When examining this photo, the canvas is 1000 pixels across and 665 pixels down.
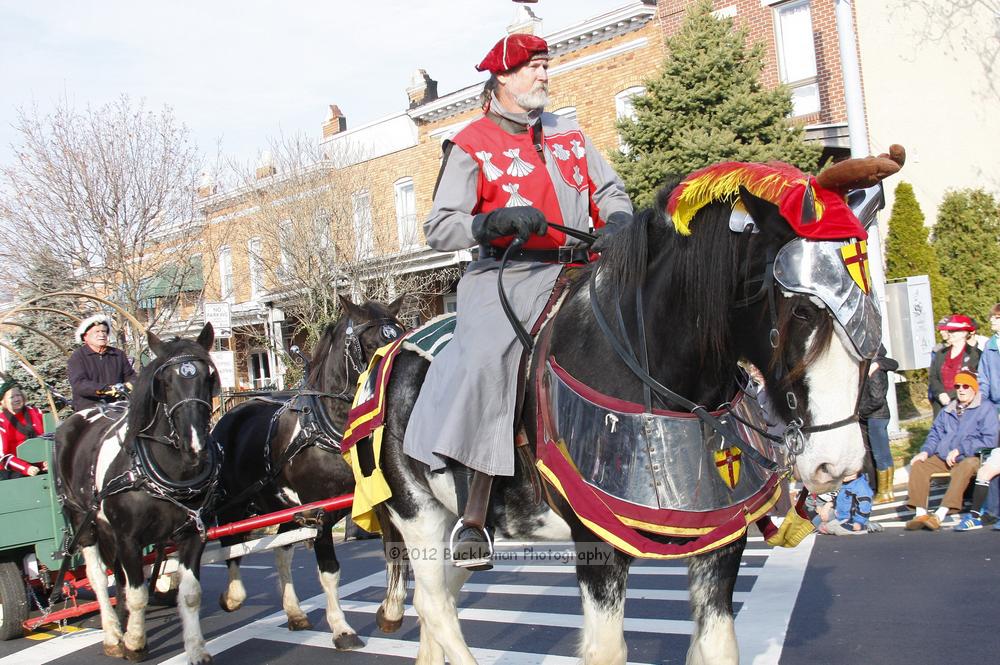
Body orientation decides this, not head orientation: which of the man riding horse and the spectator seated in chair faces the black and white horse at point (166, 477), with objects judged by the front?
the spectator seated in chair

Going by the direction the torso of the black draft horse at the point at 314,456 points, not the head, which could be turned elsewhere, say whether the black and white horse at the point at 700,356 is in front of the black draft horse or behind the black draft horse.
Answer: in front

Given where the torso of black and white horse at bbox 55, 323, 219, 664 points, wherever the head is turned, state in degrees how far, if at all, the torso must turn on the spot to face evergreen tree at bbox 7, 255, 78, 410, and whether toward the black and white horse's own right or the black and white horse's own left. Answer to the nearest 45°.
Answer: approximately 135° to the black and white horse's own left

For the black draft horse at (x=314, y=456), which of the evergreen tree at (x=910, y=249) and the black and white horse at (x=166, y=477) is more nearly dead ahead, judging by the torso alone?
the evergreen tree

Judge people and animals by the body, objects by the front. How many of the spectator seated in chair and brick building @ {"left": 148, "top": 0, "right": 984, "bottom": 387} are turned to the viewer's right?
0

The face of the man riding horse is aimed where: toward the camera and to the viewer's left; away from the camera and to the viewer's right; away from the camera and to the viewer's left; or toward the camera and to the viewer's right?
toward the camera and to the viewer's right

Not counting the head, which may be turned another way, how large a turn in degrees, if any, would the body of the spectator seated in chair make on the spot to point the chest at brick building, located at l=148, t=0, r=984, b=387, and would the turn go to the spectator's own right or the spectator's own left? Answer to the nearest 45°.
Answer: approximately 90° to the spectator's own right

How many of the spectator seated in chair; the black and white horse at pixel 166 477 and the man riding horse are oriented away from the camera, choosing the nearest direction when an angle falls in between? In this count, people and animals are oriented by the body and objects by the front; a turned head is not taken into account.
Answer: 0

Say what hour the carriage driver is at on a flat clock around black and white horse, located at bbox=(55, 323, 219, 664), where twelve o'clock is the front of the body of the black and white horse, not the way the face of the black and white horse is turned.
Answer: The carriage driver is roughly at 7 o'clock from the black and white horse.

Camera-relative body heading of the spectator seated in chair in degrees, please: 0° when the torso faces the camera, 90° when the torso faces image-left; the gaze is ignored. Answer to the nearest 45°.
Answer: approximately 45°

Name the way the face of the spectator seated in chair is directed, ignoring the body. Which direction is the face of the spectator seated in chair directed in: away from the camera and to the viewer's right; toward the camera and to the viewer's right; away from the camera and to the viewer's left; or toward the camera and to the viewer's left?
toward the camera and to the viewer's left

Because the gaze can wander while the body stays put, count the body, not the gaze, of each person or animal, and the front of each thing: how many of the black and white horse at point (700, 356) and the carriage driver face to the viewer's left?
0

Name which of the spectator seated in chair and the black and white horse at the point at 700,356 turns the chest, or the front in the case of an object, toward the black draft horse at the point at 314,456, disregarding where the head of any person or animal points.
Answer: the spectator seated in chair

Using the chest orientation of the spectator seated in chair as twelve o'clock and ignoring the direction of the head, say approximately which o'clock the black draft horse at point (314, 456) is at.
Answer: The black draft horse is roughly at 12 o'clock from the spectator seated in chair.

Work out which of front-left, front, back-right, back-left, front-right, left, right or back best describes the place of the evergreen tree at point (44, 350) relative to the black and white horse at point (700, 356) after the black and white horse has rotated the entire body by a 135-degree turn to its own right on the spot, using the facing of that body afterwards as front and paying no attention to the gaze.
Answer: front-right
